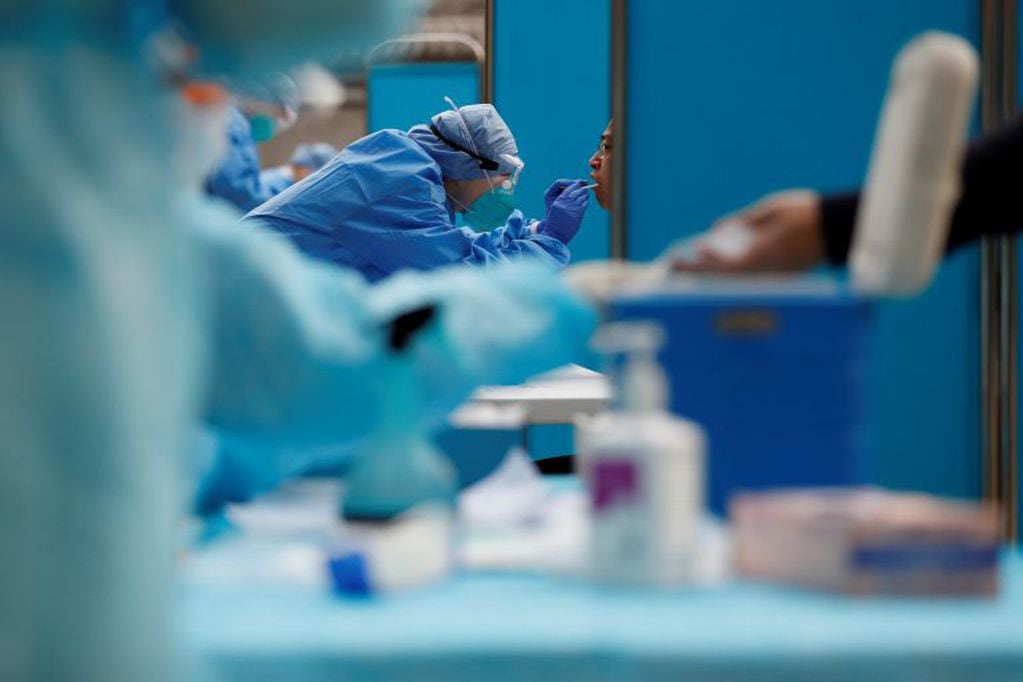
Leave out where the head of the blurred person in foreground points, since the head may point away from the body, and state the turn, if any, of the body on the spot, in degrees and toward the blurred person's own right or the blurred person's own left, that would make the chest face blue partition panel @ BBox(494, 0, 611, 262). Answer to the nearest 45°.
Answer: approximately 90° to the blurred person's own left

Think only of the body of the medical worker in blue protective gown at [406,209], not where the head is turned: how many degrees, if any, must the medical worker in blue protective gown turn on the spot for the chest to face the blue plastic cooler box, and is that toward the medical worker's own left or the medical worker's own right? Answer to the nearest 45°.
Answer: approximately 90° to the medical worker's own right

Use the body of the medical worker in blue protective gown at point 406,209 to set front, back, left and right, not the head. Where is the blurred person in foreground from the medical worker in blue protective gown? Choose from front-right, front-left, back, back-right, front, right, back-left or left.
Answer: right

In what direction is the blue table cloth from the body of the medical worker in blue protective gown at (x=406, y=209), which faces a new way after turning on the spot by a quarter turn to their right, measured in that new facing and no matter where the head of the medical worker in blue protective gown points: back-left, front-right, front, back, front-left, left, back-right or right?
front

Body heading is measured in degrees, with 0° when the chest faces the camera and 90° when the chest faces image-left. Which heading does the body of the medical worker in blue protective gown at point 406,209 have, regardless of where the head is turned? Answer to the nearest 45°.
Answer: approximately 270°

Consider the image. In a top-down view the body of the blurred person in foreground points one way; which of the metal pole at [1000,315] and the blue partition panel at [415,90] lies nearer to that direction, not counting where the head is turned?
the metal pole

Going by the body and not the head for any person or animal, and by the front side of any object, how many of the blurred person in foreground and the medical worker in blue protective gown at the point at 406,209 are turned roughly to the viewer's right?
2

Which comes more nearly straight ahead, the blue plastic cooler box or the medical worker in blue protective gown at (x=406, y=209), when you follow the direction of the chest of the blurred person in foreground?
the blue plastic cooler box

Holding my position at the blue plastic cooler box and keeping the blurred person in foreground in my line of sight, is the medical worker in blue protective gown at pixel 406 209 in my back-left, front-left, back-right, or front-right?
back-right

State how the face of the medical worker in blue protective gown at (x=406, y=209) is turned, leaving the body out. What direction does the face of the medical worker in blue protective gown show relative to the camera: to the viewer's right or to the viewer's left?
to the viewer's right

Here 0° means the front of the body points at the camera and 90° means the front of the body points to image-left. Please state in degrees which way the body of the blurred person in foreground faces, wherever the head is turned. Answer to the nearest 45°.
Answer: approximately 270°

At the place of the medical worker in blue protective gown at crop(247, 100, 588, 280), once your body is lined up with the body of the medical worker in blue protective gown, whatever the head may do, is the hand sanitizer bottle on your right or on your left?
on your right

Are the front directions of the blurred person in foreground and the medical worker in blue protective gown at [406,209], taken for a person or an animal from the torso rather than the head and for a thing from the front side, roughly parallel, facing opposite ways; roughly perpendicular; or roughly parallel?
roughly parallel
